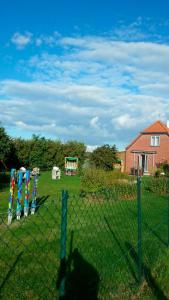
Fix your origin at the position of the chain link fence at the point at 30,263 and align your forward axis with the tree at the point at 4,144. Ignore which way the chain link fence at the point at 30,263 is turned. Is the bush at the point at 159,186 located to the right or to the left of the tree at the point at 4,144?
right

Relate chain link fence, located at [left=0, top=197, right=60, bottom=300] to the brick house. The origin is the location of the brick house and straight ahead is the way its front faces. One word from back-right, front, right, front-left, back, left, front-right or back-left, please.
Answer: front

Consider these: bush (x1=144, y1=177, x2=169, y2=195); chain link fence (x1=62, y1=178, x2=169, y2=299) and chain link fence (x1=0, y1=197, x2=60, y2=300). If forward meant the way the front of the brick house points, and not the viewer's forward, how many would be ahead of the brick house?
3

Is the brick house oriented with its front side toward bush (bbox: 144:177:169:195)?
yes

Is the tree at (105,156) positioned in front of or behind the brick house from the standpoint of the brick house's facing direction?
in front

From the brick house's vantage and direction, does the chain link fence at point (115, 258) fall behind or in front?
in front

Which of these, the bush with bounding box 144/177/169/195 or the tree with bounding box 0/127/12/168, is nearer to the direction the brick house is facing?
the bush

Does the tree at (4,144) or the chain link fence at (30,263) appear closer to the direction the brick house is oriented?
the chain link fence

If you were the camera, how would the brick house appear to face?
facing the viewer
